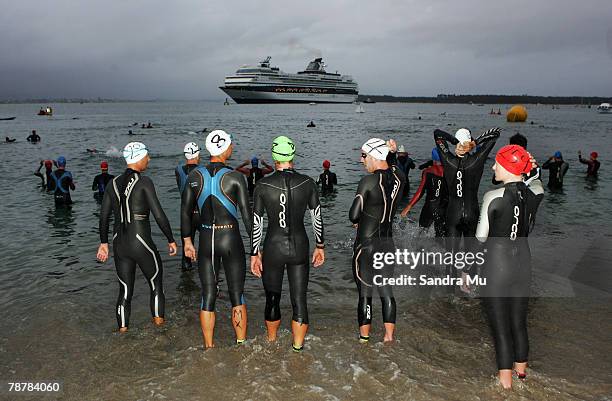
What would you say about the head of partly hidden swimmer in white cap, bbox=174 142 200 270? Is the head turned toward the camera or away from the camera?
away from the camera

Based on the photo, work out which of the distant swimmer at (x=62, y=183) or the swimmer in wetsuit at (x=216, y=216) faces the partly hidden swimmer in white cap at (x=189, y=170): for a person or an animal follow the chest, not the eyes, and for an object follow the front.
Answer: the swimmer in wetsuit

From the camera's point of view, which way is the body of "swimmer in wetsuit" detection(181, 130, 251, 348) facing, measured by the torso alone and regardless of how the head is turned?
away from the camera

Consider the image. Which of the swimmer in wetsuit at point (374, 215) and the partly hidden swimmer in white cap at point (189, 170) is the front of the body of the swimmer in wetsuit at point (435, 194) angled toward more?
the partly hidden swimmer in white cap

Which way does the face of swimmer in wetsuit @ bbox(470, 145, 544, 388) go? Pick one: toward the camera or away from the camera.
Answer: away from the camera

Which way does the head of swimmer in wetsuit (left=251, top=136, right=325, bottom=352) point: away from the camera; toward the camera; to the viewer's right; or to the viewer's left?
away from the camera

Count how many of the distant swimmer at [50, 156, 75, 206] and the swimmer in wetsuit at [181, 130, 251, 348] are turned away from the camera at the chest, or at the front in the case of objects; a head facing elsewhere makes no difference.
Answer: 2

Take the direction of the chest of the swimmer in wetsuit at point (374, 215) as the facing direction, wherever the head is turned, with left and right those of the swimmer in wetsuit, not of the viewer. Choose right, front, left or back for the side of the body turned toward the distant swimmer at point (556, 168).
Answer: right

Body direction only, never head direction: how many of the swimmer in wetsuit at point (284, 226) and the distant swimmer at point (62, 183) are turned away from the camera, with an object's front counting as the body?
2

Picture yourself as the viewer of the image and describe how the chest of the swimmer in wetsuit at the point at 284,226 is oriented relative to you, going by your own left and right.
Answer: facing away from the viewer

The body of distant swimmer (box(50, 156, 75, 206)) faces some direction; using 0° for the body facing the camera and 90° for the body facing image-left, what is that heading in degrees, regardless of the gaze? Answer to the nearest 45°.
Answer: approximately 180°

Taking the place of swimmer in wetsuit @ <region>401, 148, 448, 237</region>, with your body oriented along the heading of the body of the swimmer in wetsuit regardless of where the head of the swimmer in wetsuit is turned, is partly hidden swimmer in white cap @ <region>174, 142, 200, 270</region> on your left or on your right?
on your left

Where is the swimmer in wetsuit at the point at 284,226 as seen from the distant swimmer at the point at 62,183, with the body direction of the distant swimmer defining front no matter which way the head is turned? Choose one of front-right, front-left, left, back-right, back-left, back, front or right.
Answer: back

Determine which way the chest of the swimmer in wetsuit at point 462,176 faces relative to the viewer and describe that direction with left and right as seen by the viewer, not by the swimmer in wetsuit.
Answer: facing away from the viewer
